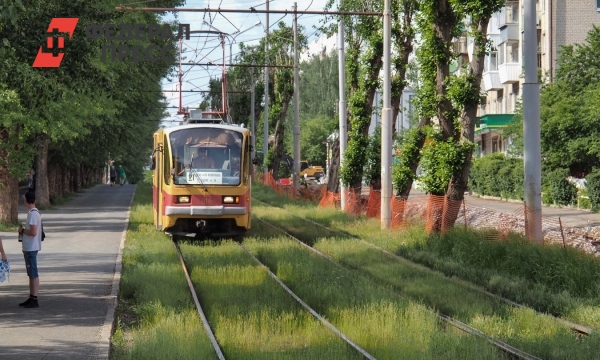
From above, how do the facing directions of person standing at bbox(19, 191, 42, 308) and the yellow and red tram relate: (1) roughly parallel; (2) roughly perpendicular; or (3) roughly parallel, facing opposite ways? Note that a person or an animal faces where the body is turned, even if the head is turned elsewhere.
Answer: roughly perpendicular

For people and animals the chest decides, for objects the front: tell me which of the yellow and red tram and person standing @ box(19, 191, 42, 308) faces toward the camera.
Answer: the yellow and red tram

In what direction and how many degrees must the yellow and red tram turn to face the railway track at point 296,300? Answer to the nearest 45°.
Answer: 0° — it already faces it

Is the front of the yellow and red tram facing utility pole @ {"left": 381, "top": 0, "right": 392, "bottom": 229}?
no

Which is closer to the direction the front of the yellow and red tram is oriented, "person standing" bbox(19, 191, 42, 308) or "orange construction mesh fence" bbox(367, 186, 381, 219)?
the person standing

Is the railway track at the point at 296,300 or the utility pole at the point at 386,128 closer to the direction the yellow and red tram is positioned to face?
the railway track

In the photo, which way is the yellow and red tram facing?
toward the camera

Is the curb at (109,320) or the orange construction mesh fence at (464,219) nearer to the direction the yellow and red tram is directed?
the curb

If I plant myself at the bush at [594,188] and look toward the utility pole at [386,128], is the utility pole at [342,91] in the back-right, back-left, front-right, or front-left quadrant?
front-right
